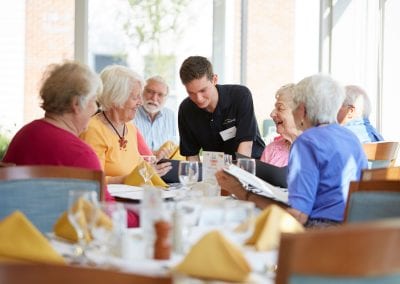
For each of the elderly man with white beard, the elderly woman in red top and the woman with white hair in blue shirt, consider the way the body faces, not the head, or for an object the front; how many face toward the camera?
1

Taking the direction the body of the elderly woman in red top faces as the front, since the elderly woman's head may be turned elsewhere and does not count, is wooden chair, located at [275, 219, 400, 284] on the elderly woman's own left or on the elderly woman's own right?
on the elderly woman's own right

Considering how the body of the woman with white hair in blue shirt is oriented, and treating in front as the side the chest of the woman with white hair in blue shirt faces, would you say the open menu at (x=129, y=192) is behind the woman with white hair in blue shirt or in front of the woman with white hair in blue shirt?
in front

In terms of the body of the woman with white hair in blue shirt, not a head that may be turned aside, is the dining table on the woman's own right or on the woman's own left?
on the woman's own left

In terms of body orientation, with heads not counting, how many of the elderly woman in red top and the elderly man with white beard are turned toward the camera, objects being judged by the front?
1

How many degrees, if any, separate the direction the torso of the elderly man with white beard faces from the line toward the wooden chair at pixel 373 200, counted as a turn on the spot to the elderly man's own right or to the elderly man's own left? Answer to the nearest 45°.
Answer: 0° — they already face it

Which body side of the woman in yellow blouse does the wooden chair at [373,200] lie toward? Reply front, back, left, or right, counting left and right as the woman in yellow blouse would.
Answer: front

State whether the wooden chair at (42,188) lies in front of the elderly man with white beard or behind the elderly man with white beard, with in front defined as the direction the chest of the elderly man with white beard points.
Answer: in front

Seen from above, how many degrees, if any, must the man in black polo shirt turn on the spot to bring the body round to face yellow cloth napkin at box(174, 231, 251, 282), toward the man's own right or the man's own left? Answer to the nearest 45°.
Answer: approximately 45° to the man's own left

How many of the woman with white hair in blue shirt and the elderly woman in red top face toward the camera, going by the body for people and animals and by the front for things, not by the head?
0

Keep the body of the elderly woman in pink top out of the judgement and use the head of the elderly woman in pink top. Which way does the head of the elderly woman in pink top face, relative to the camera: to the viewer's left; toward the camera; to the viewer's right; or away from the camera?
to the viewer's left

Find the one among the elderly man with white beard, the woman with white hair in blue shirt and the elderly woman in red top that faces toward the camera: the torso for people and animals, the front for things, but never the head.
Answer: the elderly man with white beard

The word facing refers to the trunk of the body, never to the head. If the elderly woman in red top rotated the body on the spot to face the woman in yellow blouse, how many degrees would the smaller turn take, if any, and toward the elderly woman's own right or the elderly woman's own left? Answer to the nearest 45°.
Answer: approximately 45° to the elderly woman's own left
